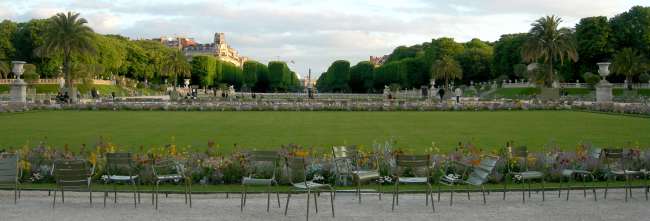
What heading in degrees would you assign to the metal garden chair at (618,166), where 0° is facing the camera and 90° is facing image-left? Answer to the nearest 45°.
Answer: approximately 225°

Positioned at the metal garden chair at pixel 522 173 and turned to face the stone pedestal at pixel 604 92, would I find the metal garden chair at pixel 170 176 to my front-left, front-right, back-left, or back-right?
back-left

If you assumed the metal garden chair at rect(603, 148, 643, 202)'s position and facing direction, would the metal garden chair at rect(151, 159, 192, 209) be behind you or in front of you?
behind
